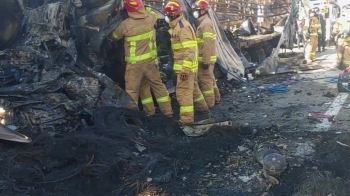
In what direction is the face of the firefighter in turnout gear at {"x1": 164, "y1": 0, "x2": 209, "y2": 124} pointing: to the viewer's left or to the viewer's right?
to the viewer's left

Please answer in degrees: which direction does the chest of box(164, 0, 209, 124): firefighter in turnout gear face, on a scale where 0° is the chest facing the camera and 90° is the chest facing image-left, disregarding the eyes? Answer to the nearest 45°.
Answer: approximately 90°

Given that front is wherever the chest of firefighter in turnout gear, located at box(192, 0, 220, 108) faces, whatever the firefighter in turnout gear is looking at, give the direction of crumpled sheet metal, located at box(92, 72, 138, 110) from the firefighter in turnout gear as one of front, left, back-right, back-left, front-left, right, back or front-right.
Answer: front-left

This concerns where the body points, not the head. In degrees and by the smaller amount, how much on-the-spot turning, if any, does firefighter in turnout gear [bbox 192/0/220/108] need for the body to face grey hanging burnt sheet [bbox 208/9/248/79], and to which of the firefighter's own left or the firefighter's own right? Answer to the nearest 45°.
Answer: approximately 90° to the firefighter's own right

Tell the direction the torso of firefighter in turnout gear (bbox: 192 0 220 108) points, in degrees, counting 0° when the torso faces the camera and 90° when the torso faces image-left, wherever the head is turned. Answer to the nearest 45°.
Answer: approximately 90°

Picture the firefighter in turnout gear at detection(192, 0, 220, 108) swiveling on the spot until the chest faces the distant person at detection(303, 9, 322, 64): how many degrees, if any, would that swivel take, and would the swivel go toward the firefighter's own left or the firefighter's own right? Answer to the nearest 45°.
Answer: approximately 135° to the firefighter's own right

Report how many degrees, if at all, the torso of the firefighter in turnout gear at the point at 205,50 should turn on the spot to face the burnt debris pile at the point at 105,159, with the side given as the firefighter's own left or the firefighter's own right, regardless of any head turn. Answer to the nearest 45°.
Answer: approximately 90° to the firefighter's own left
